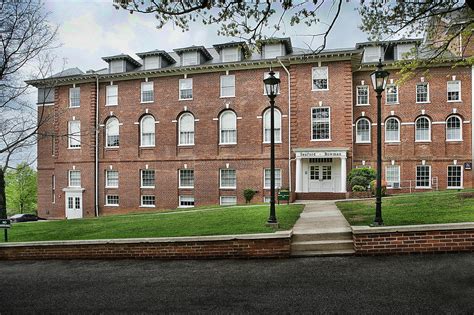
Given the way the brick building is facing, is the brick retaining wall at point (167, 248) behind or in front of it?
in front

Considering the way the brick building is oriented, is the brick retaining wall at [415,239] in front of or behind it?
in front

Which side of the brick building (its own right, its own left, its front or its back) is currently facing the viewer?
front

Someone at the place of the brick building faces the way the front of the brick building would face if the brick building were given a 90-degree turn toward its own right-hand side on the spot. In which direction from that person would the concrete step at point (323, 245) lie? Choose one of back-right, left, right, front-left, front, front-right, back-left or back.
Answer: left
